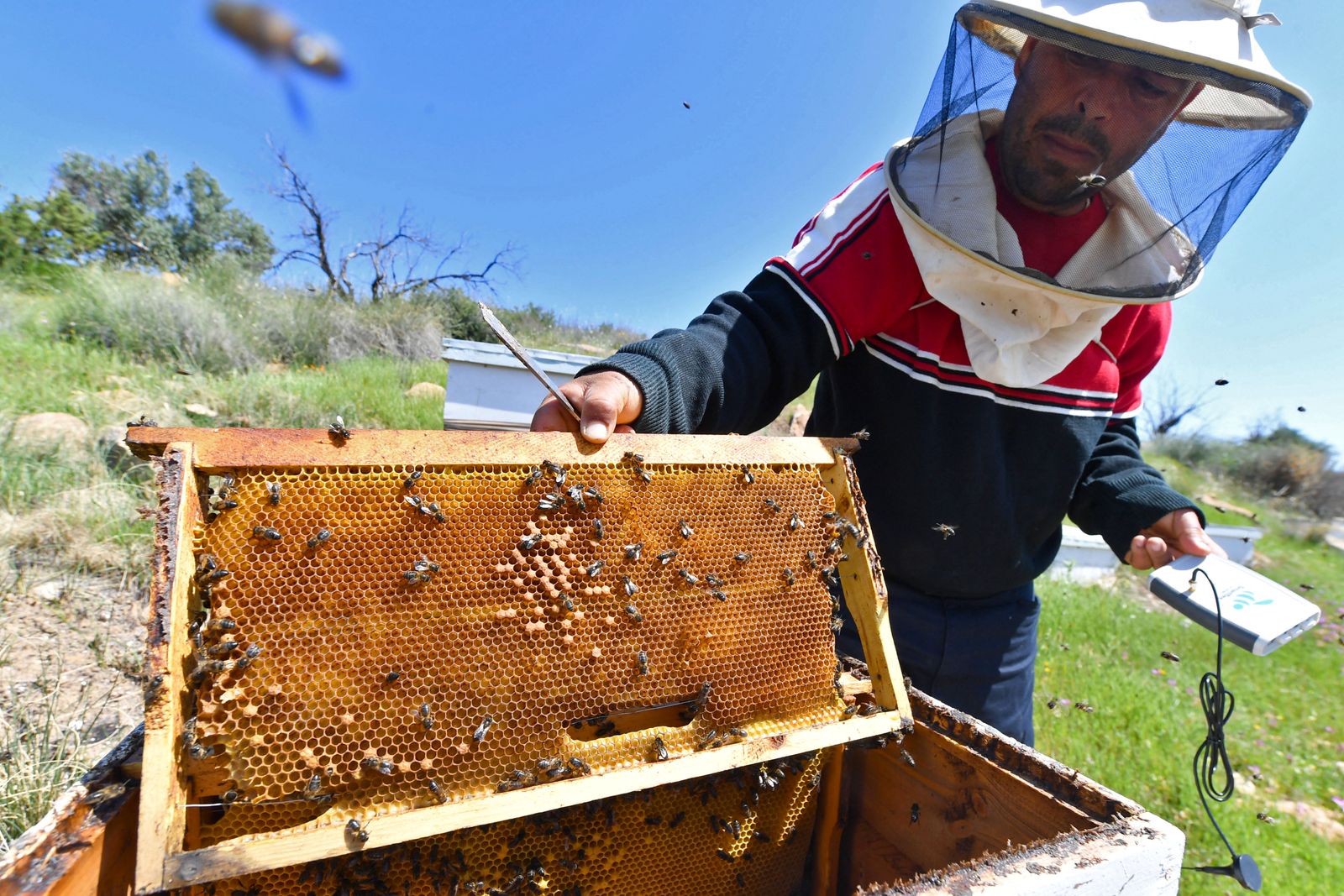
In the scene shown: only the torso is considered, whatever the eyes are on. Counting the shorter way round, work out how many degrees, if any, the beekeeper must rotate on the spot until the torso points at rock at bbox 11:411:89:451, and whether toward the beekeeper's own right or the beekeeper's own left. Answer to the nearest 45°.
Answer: approximately 90° to the beekeeper's own right

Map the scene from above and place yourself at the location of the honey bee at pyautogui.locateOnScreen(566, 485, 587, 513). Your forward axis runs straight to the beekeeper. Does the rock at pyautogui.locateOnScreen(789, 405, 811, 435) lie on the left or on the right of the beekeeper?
left

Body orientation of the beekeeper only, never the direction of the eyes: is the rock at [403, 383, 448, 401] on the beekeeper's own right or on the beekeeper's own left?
on the beekeeper's own right

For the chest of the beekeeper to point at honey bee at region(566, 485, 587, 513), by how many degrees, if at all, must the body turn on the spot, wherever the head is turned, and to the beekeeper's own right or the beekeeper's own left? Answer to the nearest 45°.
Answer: approximately 45° to the beekeeper's own right

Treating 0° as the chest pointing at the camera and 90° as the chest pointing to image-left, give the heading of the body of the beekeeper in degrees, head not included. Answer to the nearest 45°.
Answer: approximately 0°

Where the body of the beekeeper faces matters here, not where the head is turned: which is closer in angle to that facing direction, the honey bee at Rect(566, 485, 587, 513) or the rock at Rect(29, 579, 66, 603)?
the honey bee

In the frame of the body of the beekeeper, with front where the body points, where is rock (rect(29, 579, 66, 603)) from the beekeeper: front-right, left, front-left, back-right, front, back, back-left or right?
right
